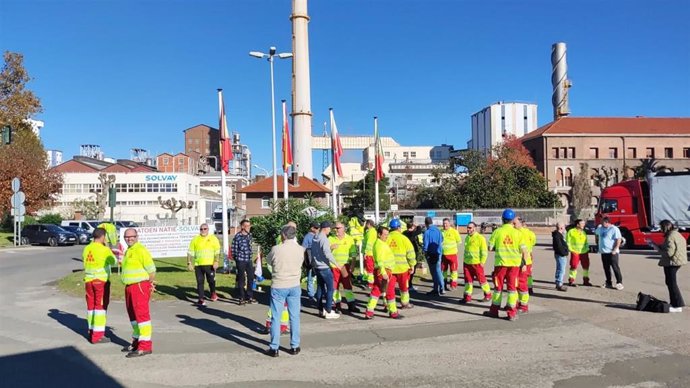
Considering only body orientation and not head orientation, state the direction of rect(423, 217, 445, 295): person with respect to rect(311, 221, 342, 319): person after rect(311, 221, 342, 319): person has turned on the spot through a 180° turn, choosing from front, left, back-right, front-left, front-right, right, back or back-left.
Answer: back-right

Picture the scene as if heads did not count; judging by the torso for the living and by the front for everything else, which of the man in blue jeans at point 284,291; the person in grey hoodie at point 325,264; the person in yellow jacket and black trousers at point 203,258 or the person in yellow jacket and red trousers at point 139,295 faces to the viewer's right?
the person in grey hoodie at point 325,264

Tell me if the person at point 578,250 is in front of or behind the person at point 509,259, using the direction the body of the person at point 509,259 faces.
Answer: in front

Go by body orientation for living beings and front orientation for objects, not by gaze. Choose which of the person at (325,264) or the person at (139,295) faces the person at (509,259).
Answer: the person at (325,264)

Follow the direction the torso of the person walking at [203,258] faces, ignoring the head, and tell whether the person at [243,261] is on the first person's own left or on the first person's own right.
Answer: on the first person's own left

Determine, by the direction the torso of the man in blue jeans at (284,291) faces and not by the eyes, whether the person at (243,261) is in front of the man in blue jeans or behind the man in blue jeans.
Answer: in front

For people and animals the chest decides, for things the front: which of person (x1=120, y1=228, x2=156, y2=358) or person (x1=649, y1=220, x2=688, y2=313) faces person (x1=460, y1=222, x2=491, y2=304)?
person (x1=649, y1=220, x2=688, y2=313)

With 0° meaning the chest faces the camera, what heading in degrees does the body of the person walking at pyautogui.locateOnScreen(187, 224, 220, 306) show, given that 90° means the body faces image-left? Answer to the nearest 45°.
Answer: approximately 0°

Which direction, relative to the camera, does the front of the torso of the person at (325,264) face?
to the viewer's right

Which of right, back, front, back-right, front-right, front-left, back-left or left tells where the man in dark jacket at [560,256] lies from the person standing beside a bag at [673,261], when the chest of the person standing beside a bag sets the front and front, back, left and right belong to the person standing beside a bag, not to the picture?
front-right

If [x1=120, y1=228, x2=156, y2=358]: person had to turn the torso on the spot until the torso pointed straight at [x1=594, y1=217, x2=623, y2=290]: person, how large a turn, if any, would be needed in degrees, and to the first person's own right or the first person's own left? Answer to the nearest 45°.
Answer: approximately 135° to the first person's own left

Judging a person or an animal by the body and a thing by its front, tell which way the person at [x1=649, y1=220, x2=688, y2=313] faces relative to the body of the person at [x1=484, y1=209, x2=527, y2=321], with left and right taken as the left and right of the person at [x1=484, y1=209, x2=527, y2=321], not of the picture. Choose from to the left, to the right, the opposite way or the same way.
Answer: to the left

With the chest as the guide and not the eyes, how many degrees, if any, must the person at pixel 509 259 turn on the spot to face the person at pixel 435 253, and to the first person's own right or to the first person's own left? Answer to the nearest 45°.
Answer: approximately 45° to the first person's own left

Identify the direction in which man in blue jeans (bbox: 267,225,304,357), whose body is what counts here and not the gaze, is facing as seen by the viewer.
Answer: away from the camera

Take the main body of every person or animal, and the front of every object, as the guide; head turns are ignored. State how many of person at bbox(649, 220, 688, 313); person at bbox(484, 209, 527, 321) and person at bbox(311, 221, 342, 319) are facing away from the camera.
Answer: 1
